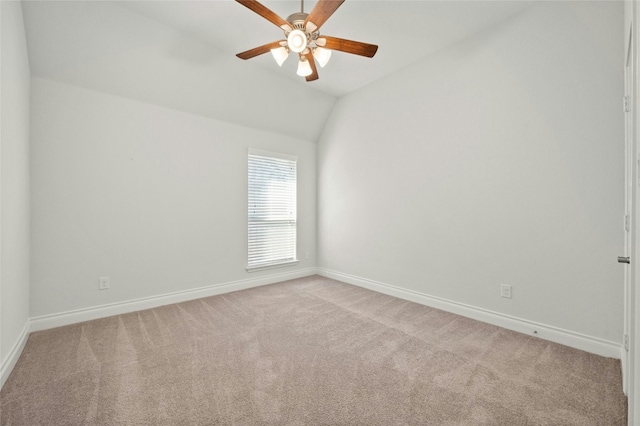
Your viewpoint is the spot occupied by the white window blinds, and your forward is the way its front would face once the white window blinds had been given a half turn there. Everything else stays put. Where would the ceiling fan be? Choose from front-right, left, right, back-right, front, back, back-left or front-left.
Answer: back-left

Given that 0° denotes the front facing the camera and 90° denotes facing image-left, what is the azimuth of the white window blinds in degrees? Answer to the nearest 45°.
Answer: approximately 315°
